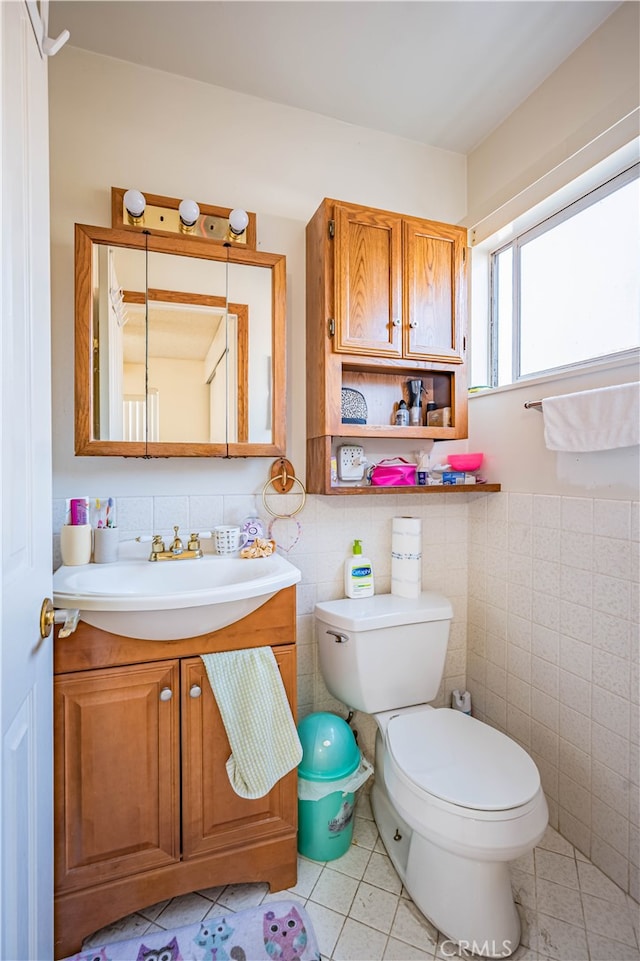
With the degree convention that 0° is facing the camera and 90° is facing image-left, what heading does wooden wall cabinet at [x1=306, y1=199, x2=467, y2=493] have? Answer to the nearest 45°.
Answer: approximately 315°

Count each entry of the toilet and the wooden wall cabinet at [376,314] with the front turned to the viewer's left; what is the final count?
0

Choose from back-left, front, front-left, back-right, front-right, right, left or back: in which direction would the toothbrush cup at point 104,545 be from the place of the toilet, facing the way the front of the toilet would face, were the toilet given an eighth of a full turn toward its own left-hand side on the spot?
back

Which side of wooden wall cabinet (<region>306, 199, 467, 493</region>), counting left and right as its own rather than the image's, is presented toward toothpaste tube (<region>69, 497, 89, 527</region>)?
right

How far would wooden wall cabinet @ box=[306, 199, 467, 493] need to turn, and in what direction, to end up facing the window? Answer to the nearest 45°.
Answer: approximately 45° to its left

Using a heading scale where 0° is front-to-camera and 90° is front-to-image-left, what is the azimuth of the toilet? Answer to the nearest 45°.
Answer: approximately 315°

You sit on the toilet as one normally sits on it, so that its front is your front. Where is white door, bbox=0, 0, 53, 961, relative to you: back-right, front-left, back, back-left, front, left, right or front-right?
right

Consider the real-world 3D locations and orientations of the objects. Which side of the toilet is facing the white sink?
right

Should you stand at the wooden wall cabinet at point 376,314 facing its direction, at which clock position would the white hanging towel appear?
The white hanging towel is roughly at 11 o'clock from the wooden wall cabinet.
